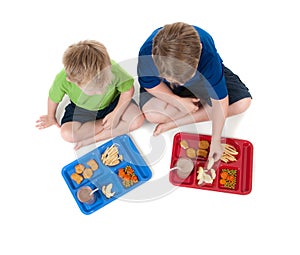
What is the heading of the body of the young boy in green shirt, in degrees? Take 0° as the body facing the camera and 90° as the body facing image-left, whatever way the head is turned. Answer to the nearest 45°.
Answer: approximately 0°

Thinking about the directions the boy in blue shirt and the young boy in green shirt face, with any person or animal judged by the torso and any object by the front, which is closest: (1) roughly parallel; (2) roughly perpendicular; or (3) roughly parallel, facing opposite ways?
roughly parallel

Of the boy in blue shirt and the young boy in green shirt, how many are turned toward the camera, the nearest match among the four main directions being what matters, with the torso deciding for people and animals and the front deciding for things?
2

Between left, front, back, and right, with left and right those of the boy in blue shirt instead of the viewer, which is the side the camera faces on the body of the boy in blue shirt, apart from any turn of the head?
front
